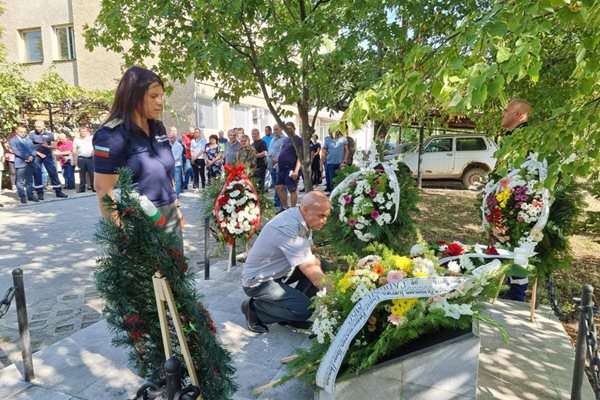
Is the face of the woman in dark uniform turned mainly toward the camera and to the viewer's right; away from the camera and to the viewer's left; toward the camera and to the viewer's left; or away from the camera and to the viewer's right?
toward the camera and to the viewer's right

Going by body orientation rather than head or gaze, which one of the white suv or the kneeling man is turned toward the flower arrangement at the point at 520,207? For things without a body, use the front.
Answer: the kneeling man

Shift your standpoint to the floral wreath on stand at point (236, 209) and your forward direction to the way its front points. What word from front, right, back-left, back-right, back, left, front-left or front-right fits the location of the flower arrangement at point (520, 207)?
front-left

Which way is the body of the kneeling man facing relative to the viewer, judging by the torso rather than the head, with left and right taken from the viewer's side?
facing to the right of the viewer

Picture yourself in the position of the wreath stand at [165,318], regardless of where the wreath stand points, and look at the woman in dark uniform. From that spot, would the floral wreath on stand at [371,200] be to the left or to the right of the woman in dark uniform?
right

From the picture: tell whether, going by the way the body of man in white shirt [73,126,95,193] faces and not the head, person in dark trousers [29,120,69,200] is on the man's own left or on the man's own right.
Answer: on the man's own right

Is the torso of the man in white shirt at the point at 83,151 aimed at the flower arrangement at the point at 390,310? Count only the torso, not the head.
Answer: yes

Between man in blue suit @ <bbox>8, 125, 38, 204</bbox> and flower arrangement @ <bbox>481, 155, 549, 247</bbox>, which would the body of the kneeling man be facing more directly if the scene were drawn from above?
the flower arrangement

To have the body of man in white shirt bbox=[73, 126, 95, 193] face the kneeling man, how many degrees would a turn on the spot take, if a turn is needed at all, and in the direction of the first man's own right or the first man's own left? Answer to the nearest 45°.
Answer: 0° — they already face them

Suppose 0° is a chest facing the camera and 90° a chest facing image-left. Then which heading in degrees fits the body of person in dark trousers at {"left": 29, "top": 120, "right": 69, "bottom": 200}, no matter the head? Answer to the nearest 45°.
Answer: approximately 0°

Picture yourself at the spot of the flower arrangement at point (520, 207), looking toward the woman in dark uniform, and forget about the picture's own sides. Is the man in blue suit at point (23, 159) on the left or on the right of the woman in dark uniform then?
right

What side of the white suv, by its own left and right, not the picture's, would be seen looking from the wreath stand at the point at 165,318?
left

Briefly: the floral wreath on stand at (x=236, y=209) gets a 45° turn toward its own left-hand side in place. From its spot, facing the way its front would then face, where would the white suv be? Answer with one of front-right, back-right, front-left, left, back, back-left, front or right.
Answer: left

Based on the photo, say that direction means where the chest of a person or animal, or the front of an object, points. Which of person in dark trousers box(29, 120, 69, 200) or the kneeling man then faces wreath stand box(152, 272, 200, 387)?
the person in dark trousers
